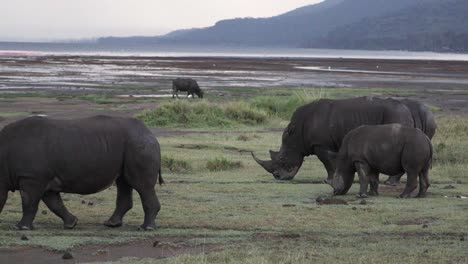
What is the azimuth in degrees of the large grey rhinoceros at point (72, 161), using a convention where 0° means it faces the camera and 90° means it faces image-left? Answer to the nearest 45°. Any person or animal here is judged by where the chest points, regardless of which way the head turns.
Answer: approximately 90°

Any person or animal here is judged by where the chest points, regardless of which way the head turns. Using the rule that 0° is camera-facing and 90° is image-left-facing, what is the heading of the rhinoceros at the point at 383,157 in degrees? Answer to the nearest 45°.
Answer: approximately 90°

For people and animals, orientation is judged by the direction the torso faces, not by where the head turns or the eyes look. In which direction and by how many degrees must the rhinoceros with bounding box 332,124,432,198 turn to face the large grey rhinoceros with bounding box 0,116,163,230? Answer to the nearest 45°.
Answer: approximately 45° to its left

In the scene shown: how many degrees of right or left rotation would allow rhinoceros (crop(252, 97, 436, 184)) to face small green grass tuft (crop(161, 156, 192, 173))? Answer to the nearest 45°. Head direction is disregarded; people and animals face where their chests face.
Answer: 0° — it already faces it

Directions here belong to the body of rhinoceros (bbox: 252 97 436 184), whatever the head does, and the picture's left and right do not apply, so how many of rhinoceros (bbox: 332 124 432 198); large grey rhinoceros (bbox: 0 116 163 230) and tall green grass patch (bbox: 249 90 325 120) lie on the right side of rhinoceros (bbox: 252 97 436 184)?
1

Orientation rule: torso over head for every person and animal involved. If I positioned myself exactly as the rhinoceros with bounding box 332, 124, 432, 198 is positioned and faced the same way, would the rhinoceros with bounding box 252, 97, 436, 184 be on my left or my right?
on my right

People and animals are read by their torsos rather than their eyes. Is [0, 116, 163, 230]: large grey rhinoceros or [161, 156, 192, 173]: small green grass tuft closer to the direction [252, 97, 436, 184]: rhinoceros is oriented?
the small green grass tuft

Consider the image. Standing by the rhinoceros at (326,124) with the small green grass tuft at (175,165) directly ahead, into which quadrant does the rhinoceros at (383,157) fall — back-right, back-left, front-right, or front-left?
back-left

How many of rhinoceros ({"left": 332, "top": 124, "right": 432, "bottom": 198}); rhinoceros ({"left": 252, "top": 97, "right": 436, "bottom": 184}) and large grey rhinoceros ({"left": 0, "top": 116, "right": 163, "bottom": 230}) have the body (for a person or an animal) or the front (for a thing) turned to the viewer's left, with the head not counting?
3

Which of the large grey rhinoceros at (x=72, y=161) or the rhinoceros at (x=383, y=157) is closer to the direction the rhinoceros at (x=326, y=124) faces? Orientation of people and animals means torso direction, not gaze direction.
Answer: the large grey rhinoceros

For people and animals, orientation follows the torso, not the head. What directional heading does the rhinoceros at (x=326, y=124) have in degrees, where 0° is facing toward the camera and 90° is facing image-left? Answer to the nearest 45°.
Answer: approximately 90°
